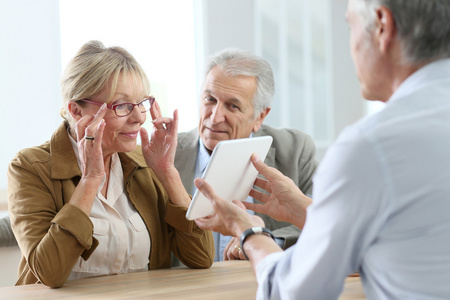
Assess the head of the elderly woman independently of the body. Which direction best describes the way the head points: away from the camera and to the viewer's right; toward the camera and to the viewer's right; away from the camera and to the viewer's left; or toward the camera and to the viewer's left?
toward the camera and to the viewer's right

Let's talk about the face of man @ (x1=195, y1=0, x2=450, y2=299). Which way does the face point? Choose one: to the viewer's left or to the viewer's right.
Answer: to the viewer's left

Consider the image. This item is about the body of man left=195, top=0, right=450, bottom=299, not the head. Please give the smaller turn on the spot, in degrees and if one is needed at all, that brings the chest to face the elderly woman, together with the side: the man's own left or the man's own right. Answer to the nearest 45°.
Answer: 0° — they already face them

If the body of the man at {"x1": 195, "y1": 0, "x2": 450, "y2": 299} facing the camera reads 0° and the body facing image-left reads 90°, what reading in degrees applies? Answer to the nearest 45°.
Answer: approximately 135°

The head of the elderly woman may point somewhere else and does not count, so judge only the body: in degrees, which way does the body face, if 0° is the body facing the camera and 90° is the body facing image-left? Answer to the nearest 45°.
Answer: approximately 315°

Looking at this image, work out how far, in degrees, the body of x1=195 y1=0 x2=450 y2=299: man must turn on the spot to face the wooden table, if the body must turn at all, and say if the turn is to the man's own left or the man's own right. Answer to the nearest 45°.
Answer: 0° — they already face it

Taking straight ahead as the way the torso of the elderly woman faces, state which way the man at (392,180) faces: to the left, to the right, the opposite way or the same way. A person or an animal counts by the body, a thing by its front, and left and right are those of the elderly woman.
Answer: the opposite way
